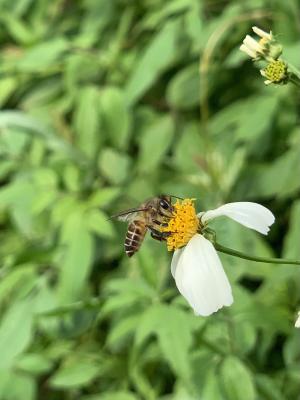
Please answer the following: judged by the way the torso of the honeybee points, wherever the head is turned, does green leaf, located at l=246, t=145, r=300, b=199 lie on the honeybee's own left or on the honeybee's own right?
on the honeybee's own left

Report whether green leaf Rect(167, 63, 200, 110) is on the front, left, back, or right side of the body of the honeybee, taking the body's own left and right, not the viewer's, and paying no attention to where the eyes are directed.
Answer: left

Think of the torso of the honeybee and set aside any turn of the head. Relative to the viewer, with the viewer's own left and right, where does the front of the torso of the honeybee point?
facing to the right of the viewer
